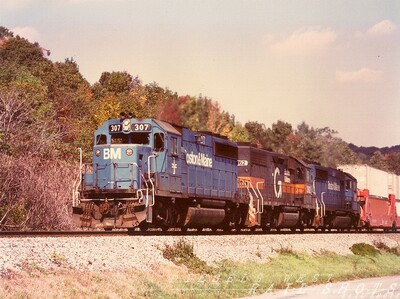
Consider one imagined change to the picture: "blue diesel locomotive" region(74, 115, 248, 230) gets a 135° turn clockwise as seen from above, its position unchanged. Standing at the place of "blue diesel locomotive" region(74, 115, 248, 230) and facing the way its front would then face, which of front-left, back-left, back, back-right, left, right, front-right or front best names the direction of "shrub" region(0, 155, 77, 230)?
front-left

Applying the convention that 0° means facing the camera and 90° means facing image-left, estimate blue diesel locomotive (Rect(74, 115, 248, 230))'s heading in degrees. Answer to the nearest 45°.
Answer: approximately 45°

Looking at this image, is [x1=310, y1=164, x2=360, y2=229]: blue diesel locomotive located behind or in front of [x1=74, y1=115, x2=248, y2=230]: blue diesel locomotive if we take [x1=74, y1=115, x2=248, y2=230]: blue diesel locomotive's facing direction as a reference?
behind
